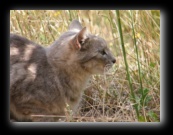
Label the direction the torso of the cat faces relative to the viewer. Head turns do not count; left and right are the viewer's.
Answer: facing to the right of the viewer
